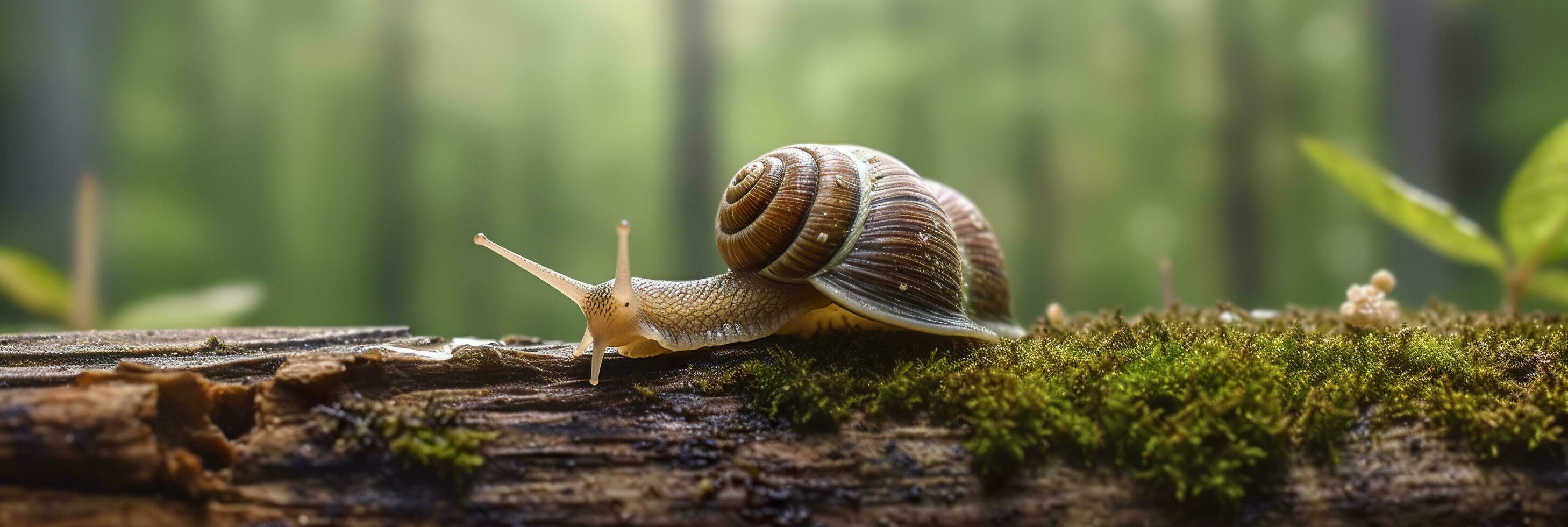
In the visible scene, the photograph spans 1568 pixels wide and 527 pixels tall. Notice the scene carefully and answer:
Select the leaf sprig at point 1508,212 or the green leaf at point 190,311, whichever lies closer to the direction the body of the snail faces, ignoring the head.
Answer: the green leaf

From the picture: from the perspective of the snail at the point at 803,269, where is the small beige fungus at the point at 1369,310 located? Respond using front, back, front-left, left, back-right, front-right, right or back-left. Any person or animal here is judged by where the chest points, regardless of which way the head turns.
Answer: back

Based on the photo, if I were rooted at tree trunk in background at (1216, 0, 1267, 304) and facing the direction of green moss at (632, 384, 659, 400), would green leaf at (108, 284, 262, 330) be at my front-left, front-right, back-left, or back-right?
front-right

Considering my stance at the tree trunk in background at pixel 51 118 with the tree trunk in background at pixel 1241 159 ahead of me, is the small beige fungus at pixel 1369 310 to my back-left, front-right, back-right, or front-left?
front-right

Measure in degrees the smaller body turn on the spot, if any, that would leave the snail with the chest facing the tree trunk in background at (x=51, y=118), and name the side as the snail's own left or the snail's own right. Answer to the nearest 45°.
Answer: approximately 45° to the snail's own right

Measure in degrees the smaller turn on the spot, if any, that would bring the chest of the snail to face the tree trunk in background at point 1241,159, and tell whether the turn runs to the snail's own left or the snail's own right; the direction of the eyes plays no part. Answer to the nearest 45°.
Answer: approximately 135° to the snail's own right

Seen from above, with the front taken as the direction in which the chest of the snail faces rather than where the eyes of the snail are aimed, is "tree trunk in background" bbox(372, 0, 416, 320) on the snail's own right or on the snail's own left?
on the snail's own right

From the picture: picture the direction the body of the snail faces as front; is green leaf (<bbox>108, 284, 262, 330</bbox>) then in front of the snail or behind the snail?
in front

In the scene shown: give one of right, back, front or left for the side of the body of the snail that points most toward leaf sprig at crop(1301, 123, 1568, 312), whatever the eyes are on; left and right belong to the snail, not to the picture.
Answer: back

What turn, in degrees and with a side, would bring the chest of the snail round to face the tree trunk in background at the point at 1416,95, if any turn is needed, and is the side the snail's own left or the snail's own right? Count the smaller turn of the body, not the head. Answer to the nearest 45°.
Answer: approximately 135° to the snail's own right

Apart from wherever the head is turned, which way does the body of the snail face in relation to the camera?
to the viewer's left

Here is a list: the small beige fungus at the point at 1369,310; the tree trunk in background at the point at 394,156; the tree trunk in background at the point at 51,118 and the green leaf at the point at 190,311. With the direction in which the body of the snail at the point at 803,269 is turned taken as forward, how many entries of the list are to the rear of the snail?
1
